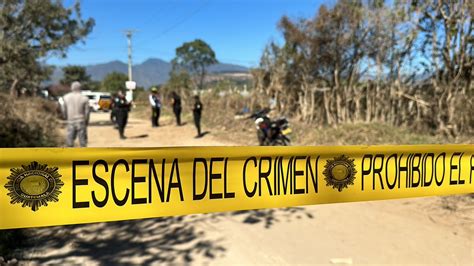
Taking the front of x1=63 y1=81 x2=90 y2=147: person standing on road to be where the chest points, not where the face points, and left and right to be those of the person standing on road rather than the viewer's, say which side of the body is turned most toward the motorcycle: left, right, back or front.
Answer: right

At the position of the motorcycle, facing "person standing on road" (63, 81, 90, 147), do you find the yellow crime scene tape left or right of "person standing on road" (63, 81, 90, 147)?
left

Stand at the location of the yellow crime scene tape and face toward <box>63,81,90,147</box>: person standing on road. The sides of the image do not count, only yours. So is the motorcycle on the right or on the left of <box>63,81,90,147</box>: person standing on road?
right

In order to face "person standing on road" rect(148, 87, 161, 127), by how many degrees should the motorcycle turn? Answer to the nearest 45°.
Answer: approximately 90° to its right

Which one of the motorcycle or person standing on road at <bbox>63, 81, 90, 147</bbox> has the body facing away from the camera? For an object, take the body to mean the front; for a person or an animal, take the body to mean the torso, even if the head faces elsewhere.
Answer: the person standing on road

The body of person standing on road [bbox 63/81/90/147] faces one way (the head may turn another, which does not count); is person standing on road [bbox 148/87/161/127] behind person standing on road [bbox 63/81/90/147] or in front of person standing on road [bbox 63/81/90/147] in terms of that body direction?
in front

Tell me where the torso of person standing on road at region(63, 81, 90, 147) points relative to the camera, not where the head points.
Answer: away from the camera

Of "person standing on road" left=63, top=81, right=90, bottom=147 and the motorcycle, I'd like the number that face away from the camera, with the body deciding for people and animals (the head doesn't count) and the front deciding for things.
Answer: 1

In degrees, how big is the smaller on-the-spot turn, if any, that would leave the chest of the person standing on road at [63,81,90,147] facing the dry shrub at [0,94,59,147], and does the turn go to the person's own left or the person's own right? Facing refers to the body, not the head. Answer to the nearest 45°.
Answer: approximately 45° to the person's own left

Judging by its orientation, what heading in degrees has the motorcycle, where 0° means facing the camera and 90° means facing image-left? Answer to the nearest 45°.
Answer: approximately 45°

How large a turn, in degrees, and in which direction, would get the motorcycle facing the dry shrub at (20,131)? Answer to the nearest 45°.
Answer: approximately 45° to its right

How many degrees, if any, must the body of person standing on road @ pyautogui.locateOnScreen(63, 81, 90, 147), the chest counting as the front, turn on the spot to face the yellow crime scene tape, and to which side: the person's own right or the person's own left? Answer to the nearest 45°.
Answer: approximately 180°
